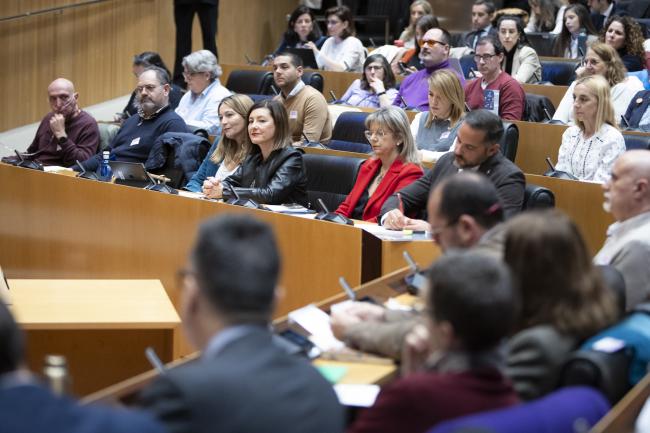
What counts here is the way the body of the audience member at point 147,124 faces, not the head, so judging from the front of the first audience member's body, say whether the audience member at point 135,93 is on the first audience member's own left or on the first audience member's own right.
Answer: on the first audience member's own right

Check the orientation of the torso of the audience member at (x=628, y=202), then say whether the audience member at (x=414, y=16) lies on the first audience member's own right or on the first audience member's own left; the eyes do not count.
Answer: on the first audience member's own right

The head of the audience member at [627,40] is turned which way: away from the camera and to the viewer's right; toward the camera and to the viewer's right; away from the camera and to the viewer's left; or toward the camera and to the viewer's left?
toward the camera and to the viewer's left

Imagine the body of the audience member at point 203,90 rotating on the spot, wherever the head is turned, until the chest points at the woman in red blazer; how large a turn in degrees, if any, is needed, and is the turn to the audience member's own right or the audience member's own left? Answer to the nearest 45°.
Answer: approximately 45° to the audience member's own left

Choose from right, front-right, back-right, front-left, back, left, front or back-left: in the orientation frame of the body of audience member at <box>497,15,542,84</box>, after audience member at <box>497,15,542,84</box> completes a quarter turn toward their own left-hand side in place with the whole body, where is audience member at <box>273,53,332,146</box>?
right

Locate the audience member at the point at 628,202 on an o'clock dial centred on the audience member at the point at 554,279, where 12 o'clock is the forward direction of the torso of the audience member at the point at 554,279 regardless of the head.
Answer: the audience member at the point at 628,202 is roughly at 2 o'clock from the audience member at the point at 554,279.

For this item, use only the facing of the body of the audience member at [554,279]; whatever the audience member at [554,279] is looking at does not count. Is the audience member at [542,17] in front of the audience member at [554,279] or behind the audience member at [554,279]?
in front

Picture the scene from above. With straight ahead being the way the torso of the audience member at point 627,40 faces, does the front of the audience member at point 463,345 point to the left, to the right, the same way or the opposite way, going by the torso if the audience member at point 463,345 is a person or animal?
to the right

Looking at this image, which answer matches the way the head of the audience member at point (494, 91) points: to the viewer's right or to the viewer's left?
to the viewer's left

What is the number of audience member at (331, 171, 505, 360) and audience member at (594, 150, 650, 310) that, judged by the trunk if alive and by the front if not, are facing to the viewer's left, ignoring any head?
2

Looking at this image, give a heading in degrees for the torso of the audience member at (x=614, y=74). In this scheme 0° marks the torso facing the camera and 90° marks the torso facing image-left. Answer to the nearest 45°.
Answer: approximately 45°

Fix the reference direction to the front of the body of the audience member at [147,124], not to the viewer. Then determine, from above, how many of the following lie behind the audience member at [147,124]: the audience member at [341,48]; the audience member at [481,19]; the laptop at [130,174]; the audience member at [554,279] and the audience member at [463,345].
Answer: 2

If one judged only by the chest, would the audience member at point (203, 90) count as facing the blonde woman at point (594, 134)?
no

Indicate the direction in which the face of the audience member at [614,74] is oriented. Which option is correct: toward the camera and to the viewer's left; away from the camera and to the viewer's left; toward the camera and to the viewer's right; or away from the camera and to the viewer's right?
toward the camera and to the viewer's left

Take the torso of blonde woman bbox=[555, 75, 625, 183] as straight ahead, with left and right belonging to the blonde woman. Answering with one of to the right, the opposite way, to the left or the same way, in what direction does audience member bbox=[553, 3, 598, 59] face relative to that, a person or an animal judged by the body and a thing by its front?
the same way

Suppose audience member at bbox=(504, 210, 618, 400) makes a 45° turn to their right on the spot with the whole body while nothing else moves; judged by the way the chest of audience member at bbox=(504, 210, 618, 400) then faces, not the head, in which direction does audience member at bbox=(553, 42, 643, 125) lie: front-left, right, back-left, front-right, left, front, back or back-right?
front

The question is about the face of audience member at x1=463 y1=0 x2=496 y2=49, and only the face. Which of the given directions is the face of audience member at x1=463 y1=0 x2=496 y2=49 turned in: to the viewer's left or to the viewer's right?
to the viewer's left

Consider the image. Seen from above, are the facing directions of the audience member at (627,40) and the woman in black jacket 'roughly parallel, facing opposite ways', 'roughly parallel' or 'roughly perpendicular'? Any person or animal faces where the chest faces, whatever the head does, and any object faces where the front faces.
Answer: roughly parallel

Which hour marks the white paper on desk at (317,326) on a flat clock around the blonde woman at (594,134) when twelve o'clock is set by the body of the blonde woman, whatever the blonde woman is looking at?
The white paper on desk is roughly at 11 o'clock from the blonde woman.

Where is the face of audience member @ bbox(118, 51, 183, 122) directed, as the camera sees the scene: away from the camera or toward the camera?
toward the camera

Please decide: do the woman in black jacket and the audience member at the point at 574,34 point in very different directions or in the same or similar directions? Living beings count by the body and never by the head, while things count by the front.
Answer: same or similar directions
